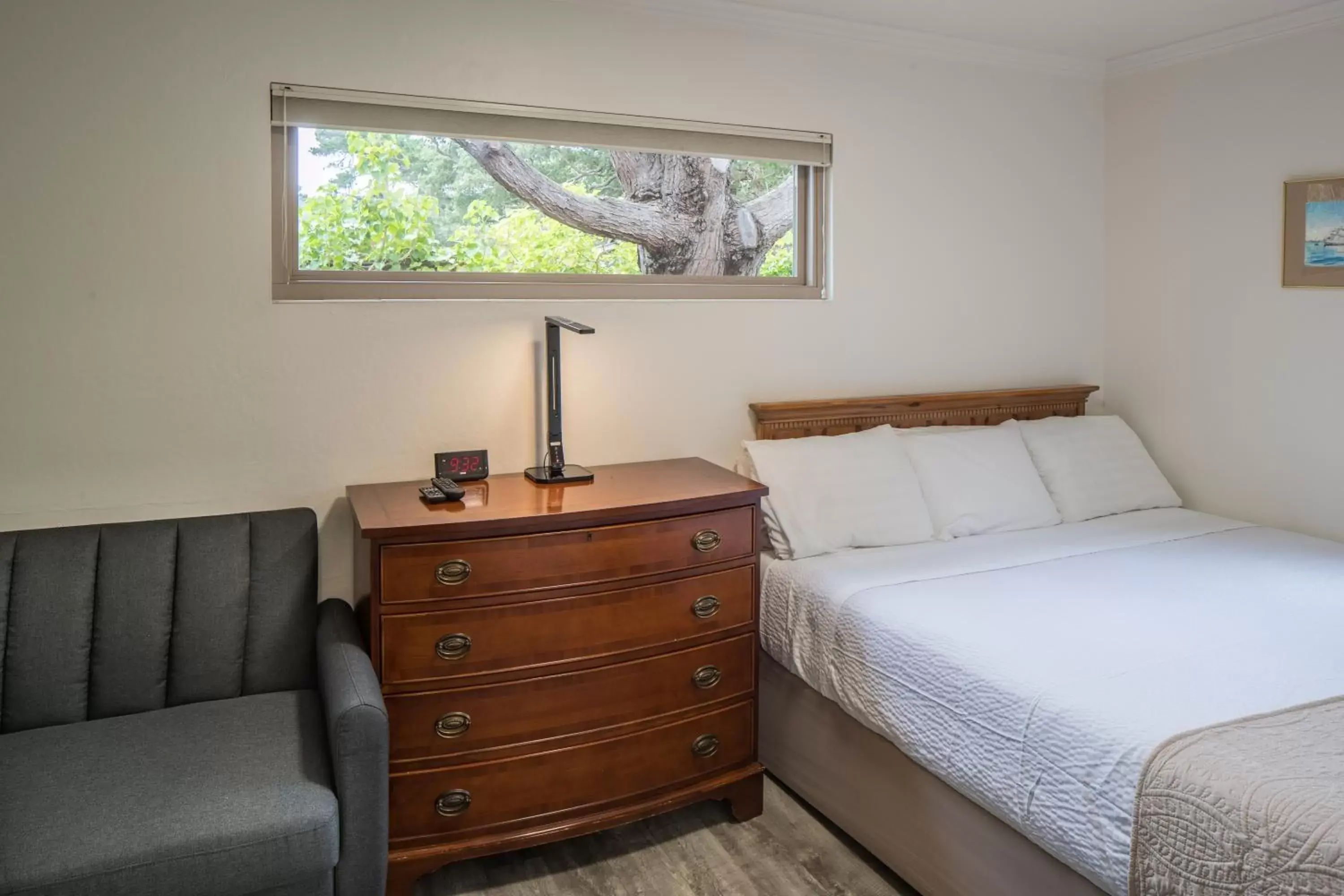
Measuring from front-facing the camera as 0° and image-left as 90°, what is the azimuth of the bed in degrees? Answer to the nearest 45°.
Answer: approximately 315°

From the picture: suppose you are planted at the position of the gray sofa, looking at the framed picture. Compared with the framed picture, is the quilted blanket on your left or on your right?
right

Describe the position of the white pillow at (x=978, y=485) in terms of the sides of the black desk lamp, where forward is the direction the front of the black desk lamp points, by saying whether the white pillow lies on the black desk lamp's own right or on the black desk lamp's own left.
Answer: on the black desk lamp's own left

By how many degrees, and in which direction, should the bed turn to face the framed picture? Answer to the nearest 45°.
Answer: approximately 90° to its left
